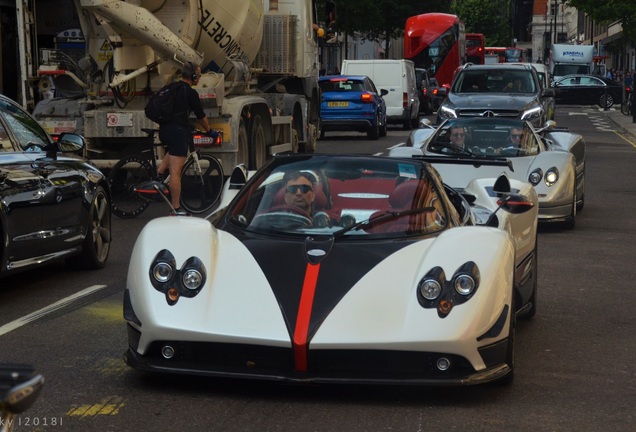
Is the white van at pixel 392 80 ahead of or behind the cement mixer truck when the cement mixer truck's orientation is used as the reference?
ahead

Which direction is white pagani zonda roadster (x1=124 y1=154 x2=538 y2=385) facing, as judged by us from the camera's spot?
facing the viewer

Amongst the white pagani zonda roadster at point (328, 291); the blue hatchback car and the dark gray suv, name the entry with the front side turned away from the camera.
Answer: the blue hatchback car

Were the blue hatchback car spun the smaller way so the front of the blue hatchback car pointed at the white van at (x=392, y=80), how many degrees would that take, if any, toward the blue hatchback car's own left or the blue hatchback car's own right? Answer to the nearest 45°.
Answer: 0° — it already faces it

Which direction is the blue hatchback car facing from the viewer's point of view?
away from the camera

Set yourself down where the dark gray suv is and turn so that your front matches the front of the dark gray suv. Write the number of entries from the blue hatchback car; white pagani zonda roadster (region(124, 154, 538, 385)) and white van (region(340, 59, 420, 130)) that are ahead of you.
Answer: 1

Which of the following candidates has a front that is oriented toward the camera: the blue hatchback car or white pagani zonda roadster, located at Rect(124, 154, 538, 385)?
the white pagani zonda roadster

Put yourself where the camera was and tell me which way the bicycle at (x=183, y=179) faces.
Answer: facing away from the viewer and to the right of the viewer

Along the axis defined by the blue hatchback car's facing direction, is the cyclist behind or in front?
behind

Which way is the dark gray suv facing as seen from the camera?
toward the camera

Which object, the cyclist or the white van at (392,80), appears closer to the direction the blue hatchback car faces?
the white van

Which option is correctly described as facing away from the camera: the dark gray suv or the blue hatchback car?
the blue hatchback car

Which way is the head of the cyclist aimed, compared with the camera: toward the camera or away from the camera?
away from the camera

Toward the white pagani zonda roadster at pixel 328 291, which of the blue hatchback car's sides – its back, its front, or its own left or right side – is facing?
back
